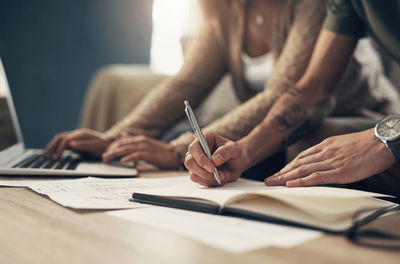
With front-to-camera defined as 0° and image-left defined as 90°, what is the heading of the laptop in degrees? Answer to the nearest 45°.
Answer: approximately 270°

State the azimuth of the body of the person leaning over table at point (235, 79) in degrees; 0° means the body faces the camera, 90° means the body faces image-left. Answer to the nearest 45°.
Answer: approximately 45°

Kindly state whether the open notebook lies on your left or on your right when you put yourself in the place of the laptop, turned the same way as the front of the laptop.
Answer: on your right

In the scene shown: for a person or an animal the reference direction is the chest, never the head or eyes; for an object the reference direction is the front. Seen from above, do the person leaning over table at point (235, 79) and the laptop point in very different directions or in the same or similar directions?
very different directions

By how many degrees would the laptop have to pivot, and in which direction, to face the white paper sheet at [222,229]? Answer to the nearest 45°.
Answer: approximately 90° to its right

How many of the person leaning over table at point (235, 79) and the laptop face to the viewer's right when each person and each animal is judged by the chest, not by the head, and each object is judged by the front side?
1

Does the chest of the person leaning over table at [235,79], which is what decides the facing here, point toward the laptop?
yes
